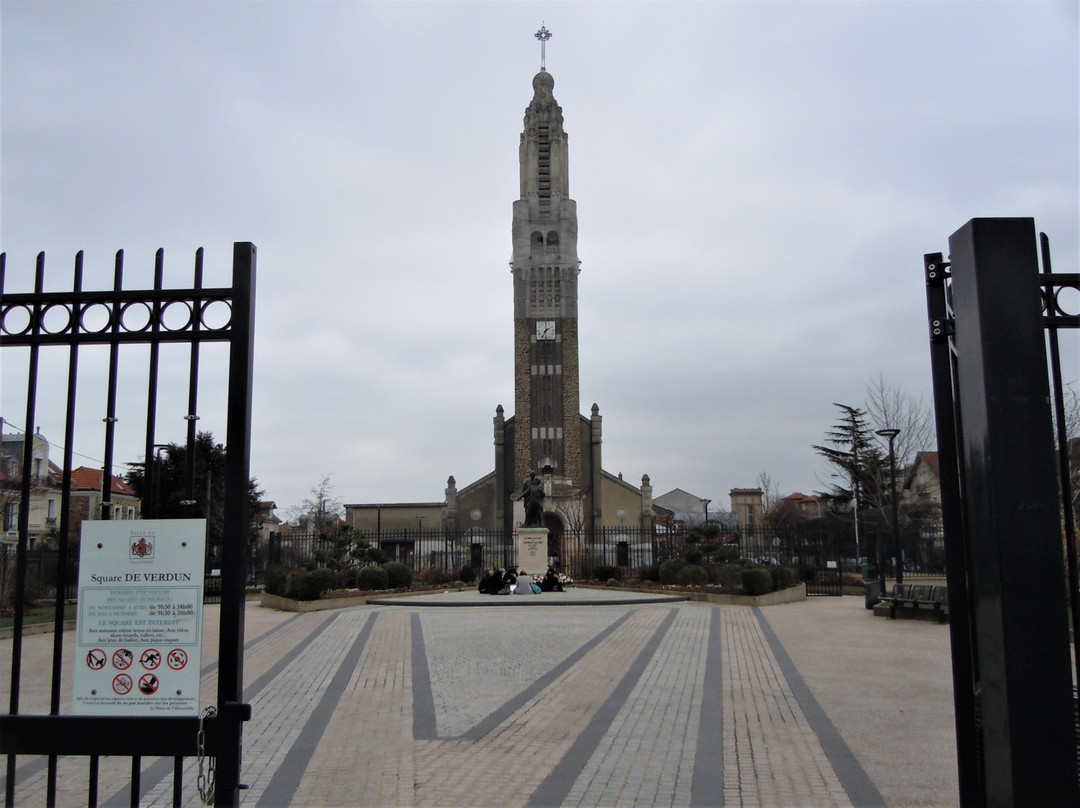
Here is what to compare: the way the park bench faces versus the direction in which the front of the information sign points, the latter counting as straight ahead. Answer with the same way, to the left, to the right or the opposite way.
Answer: to the right

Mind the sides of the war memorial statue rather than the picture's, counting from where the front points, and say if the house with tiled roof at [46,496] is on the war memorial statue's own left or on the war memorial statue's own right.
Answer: on the war memorial statue's own right

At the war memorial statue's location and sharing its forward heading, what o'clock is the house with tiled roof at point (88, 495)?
The house with tiled roof is roughly at 4 o'clock from the war memorial statue.

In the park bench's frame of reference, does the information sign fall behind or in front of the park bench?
in front

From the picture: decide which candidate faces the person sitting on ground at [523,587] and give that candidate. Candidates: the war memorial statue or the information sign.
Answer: the war memorial statue

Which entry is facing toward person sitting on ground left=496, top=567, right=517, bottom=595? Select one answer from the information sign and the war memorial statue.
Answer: the war memorial statue

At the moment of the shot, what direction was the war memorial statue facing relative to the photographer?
facing the viewer

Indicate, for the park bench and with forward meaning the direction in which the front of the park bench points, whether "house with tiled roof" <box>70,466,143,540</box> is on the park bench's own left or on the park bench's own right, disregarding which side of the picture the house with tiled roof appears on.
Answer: on the park bench's own right

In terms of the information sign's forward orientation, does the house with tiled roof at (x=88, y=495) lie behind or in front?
behind

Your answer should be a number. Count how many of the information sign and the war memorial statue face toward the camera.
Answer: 2

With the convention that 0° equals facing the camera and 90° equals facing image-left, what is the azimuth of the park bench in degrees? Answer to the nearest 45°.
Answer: approximately 45°

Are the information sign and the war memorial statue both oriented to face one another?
no

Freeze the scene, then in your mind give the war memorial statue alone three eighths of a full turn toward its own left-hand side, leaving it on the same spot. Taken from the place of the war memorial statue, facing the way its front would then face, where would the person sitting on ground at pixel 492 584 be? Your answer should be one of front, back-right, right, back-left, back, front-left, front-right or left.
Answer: back-right

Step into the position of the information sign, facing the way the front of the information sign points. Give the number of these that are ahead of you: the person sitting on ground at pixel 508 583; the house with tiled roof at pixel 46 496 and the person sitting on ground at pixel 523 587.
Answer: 0

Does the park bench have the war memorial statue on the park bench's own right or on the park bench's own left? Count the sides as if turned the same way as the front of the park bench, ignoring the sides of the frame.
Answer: on the park bench's own right

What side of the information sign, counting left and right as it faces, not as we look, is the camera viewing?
front

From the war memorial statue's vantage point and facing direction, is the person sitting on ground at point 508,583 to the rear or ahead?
ahead

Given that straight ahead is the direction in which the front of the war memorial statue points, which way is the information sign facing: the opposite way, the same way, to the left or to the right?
the same way

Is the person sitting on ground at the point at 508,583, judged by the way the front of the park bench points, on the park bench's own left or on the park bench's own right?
on the park bench's own right
